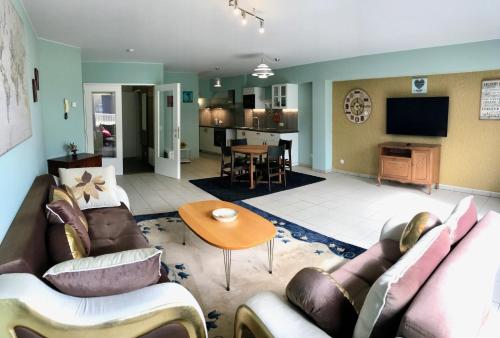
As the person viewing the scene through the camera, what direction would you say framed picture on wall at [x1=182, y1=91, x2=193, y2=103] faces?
facing the viewer

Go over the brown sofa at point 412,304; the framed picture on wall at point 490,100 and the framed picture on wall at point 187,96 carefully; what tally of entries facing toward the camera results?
2

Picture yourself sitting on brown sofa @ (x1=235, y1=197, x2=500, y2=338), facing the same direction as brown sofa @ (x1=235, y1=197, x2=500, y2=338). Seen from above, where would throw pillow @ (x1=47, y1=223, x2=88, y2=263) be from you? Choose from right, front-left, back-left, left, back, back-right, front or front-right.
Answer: front-left

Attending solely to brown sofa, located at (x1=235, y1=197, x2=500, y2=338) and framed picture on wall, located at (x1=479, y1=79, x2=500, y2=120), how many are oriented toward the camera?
1

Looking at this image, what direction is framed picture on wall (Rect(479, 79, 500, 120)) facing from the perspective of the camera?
toward the camera

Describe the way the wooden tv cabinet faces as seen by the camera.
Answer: facing the viewer and to the left of the viewer

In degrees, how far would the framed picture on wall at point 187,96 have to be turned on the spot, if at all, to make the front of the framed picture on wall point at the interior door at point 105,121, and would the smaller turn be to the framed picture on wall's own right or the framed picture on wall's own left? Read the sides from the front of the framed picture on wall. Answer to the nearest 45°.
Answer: approximately 45° to the framed picture on wall's own right

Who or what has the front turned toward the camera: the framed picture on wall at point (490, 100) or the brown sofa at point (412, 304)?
the framed picture on wall

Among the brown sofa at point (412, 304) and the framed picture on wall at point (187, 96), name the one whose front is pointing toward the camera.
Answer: the framed picture on wall

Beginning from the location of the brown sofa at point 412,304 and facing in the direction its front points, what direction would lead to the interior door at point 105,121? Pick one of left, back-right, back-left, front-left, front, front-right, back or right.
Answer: front

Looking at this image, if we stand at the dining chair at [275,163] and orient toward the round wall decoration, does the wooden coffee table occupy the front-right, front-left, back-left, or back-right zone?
back-right

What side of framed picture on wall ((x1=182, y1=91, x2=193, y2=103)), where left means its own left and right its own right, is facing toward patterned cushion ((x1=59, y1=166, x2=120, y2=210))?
front

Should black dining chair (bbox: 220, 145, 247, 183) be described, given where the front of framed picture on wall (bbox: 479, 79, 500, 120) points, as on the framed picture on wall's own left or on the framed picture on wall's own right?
on the framed picture on wall's own right

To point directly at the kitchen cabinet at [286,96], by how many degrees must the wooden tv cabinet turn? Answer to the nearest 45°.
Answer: approximately 90° to its right

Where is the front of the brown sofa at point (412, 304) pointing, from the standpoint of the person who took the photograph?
facing away from the viewer and to the left of the viewer
